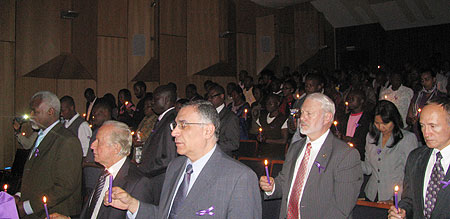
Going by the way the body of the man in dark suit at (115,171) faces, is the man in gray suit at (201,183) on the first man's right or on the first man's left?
on the first man's left

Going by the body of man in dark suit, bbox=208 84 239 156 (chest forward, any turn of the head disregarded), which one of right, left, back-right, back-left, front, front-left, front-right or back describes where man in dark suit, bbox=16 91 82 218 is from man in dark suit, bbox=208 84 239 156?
front

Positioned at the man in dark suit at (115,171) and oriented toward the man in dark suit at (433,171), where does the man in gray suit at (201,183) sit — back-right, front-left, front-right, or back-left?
front-right

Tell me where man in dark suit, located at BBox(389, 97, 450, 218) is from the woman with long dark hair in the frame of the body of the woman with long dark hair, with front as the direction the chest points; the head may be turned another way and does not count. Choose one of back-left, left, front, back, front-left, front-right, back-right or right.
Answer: front-left

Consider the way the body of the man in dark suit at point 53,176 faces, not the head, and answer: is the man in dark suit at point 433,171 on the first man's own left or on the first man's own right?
on the first man's own left

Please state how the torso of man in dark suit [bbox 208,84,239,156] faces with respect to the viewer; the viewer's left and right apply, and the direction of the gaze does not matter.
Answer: facing the viewer and to the left of the viewer

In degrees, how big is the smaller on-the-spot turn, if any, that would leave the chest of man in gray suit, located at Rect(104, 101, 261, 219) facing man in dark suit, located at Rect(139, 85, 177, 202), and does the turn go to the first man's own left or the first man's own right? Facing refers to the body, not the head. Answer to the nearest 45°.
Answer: approximately 135° to the first man's own right

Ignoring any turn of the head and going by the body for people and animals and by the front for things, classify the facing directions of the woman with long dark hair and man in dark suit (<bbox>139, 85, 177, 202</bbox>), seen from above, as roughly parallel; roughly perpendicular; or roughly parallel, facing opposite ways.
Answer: roughly parallel

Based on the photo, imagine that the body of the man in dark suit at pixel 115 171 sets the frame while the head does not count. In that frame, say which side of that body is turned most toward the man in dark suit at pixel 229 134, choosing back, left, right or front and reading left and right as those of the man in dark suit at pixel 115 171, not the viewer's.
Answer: back
